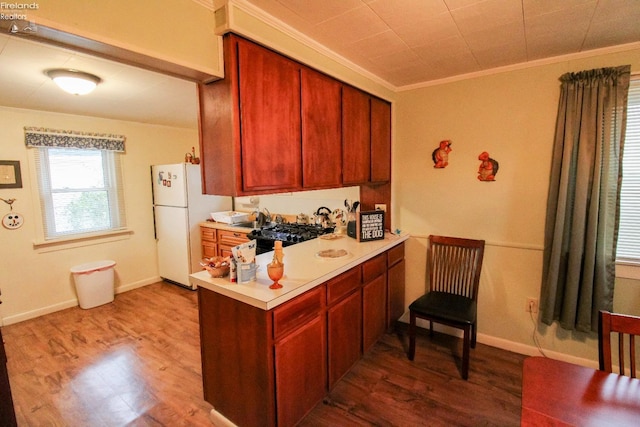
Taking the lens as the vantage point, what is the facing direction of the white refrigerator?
facing the viewer and to the left of the viewer

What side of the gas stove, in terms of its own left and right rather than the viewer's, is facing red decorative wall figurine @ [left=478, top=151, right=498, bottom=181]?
left

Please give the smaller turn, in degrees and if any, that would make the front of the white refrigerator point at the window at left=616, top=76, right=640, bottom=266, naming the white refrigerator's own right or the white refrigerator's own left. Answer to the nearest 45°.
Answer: approximately 90° to the white refrigerator's own left

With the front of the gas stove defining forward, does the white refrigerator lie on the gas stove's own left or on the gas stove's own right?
on the gas stove's own right

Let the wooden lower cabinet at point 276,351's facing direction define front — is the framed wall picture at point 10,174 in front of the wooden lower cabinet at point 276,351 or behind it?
behind

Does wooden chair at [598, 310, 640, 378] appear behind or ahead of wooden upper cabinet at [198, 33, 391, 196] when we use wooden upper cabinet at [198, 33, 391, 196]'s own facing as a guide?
ahead

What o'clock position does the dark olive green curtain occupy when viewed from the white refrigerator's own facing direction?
The dark olive green curtain is roughly at 9 o'clock from the white refrigerator.

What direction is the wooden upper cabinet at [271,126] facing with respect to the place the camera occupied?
facing the viewer and to the right of the viewer

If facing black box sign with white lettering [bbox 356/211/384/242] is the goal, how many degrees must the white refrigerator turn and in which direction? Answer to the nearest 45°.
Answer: approximately 90° to its left

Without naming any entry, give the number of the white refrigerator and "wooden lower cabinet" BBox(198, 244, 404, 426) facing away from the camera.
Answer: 0

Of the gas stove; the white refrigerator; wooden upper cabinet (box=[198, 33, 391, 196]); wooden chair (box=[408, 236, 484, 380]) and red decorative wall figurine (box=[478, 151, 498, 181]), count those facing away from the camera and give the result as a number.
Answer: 0

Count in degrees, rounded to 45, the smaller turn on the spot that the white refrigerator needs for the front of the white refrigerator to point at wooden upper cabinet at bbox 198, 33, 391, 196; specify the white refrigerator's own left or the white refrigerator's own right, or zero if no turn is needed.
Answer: approximately 45° to the white refrigerator's own left

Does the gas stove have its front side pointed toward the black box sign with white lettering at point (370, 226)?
no

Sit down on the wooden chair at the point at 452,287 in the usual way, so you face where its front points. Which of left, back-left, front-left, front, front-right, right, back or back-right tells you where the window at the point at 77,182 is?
front-right

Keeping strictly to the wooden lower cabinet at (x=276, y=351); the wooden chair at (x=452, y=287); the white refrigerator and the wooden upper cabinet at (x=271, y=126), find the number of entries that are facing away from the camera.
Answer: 0
